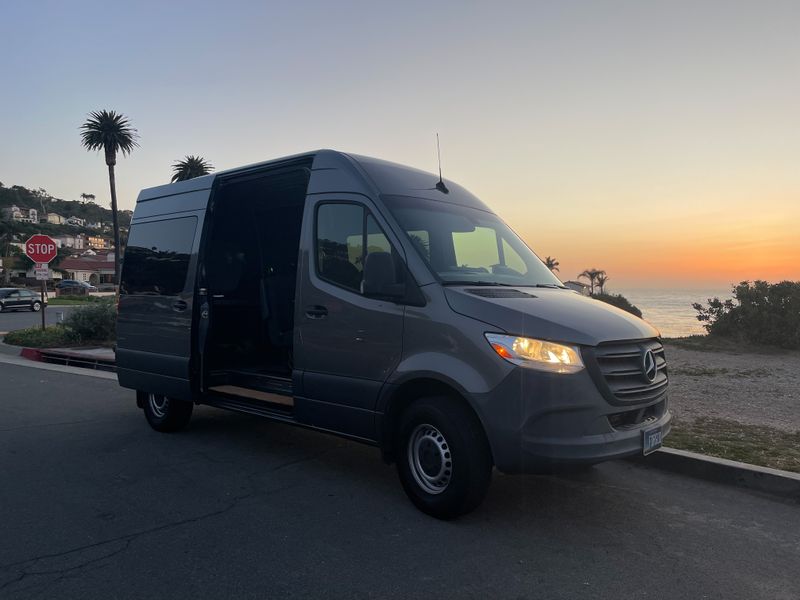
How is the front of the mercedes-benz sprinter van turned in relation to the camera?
facing the viewer and to the right of the viewer

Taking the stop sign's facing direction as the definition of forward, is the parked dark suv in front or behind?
behind

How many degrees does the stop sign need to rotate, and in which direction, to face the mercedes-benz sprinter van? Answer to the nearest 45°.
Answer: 0° — it already faces it

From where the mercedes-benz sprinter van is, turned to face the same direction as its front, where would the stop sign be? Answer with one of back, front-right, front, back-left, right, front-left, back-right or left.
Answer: back

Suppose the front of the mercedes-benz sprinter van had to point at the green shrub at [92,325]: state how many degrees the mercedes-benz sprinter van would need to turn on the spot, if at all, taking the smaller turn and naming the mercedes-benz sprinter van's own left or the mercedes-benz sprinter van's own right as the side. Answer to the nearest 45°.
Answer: approximately 180°

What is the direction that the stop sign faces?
toward the camera

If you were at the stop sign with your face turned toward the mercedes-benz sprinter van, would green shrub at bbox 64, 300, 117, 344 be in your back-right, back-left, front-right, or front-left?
front-left

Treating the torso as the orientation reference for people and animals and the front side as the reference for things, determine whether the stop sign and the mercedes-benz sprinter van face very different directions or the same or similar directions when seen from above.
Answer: same or similar directions

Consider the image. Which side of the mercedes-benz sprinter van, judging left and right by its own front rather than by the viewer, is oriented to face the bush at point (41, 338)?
back

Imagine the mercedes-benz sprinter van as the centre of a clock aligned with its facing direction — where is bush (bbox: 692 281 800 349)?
The bush is roughly at 9 o'clock from the mercedes-benz sprinter van.

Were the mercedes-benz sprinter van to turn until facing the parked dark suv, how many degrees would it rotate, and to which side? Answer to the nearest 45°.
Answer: approximately 180°

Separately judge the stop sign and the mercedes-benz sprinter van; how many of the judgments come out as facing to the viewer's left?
0
